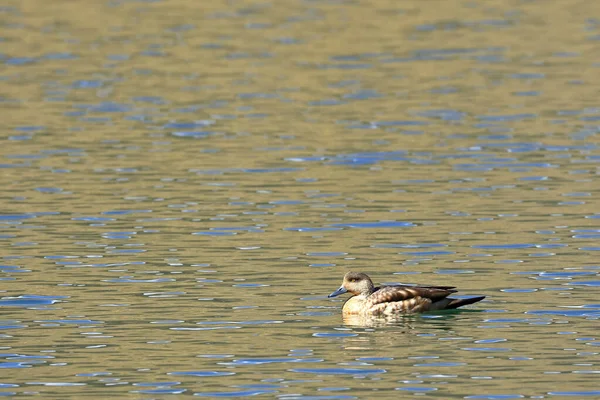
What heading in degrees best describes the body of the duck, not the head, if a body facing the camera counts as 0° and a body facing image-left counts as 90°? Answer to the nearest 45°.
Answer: approximately 90°
